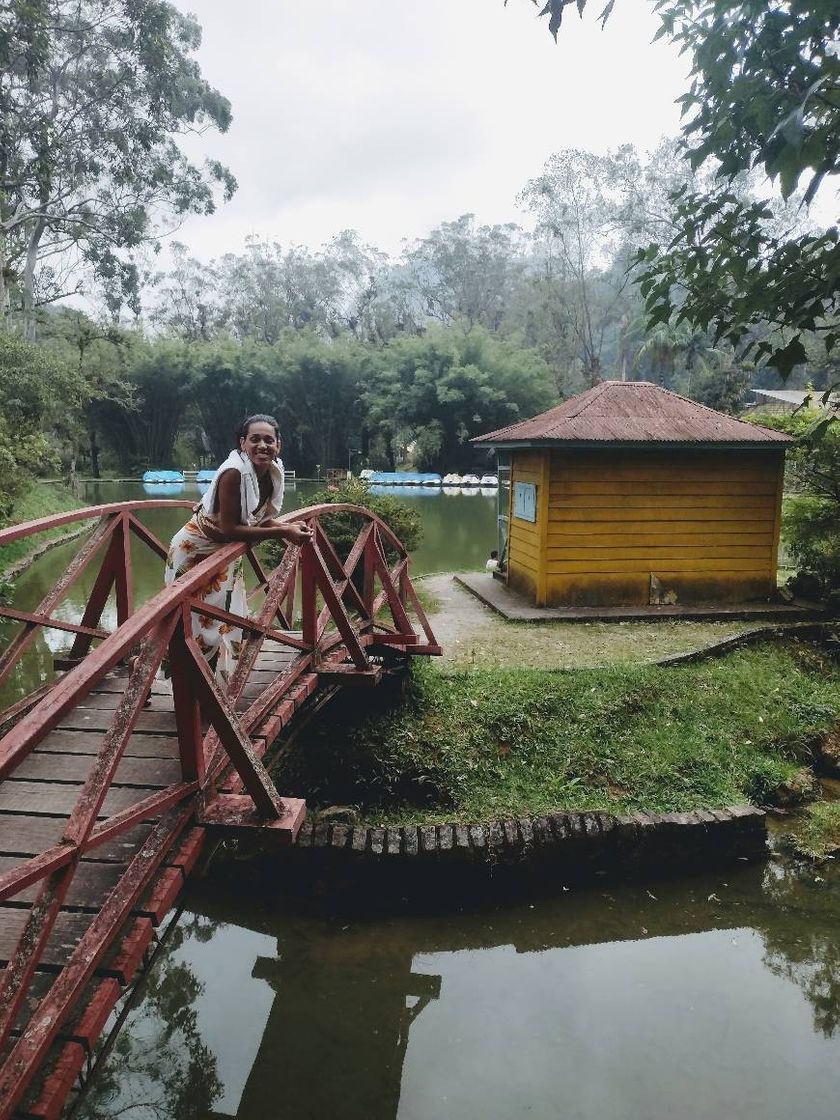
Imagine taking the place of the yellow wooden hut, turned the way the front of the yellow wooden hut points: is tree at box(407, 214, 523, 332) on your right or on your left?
on your right

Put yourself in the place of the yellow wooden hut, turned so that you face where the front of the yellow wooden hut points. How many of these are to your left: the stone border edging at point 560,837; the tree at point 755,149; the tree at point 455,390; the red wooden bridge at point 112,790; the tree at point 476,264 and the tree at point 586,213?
3

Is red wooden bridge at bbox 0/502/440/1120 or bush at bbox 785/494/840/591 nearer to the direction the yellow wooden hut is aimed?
the red wooden bridge

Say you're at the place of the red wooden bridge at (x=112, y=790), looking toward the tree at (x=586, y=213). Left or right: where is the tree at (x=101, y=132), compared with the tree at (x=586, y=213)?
left

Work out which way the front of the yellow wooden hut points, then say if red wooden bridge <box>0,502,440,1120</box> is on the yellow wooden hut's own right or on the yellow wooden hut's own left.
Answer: on the yellow wooden hut's own left

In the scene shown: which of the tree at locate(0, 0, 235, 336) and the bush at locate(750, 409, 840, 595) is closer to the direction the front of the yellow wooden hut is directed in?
the tree

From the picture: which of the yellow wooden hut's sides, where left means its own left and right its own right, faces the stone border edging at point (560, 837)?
left

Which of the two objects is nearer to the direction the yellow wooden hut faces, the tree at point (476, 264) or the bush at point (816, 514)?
the tree

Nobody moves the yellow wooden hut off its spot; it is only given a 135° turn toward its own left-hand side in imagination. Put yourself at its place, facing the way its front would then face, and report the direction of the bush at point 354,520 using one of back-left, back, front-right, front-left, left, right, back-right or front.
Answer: back-right

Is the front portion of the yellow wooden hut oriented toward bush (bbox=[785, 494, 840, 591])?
no

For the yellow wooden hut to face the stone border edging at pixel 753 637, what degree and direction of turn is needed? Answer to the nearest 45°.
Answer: approximately 135° to its left

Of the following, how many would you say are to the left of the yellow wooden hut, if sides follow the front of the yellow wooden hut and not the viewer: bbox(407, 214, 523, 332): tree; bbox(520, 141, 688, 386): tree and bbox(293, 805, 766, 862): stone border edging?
1

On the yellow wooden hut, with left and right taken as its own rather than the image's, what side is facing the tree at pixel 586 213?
right

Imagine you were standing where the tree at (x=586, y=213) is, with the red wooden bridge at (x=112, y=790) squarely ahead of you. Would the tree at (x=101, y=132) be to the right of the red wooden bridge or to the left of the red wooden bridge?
right

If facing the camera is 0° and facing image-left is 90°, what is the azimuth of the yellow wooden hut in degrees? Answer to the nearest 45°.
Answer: approximately 90°

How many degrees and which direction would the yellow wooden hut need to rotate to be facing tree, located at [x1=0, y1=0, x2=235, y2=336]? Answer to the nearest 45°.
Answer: approximately 45° to its right

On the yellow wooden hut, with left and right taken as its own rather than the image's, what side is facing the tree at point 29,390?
front
